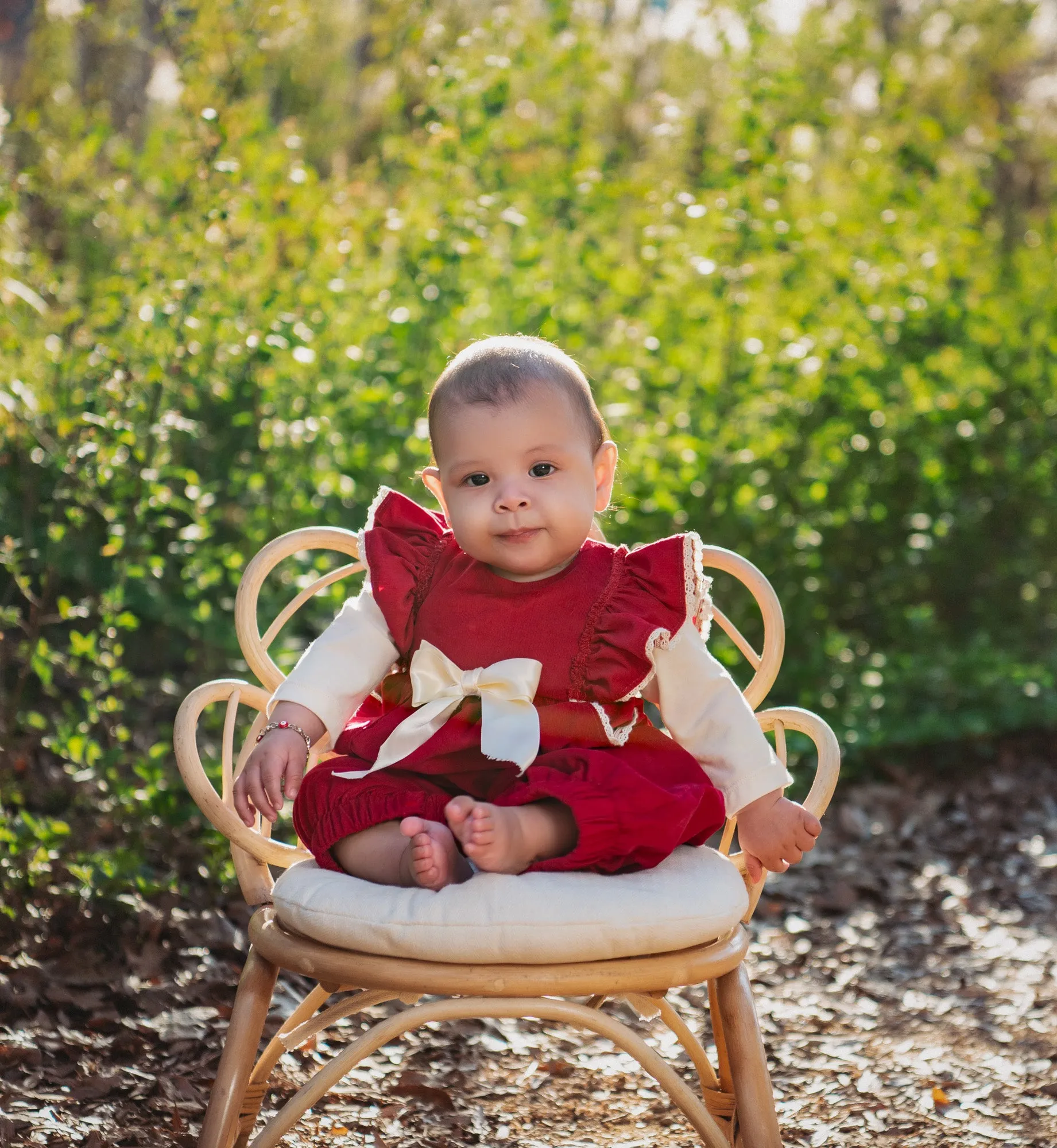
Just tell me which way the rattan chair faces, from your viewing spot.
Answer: facing the viewer

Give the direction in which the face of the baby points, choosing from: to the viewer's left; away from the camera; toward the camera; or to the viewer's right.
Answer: toward the camera

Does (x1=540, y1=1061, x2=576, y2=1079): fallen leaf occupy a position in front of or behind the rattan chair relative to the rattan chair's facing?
behind

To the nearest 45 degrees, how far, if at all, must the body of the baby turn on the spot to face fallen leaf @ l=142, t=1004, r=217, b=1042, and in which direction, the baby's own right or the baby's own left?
approximately 135° to the baby's own right

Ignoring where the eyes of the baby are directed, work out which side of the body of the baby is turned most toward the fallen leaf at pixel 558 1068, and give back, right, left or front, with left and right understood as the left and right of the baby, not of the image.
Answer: back

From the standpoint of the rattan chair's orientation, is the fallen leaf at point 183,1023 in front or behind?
behind
